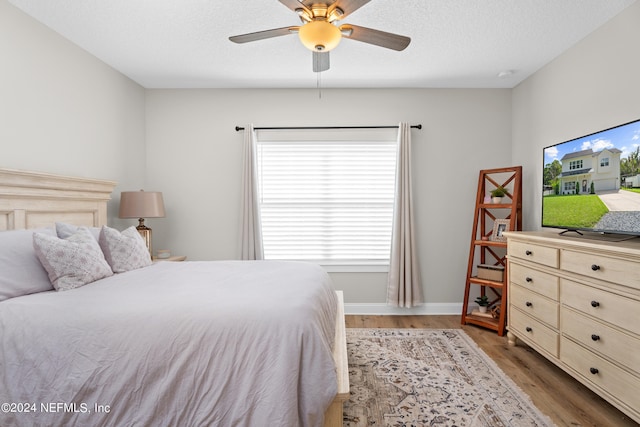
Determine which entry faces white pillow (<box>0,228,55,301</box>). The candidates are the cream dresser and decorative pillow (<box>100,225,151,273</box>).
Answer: the cream dresser

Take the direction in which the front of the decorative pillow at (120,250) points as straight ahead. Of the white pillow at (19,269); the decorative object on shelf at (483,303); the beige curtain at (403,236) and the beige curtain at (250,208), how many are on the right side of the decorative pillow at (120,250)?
1

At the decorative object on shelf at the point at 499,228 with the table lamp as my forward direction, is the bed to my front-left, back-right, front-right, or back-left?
front-left

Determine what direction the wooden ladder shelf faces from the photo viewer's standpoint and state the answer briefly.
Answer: facing the viewer and to the left of the viewer

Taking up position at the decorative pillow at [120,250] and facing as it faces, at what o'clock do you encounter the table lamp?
The table lamp is roughly at 8 o'clock from the decorative pillow.

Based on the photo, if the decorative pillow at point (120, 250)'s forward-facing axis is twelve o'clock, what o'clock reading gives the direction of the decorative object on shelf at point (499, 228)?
The decorative object on shelf is roughly at 11 o'clock from the decorative pillow.

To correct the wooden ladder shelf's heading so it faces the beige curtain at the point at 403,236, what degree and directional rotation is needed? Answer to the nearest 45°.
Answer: approximately 45° to its right

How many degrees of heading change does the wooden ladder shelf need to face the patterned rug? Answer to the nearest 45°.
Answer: approximately 45° to its left

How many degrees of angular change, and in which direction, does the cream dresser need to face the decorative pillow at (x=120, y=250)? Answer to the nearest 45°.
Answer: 0° — it already faces it

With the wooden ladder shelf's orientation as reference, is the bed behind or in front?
in front

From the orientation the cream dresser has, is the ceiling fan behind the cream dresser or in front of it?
in front

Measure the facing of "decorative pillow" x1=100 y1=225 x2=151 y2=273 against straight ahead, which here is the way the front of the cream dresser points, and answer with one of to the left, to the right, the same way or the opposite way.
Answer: the opposite way

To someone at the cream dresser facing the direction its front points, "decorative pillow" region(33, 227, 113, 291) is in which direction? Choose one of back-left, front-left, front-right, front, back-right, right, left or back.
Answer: front

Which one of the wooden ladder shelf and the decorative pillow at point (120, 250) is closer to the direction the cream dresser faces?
the decorative pillow

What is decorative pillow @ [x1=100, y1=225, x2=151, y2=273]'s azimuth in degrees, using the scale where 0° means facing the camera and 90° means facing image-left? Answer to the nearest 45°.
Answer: approximately 315°

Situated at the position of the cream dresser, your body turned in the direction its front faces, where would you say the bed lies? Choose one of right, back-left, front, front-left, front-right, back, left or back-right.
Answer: front
